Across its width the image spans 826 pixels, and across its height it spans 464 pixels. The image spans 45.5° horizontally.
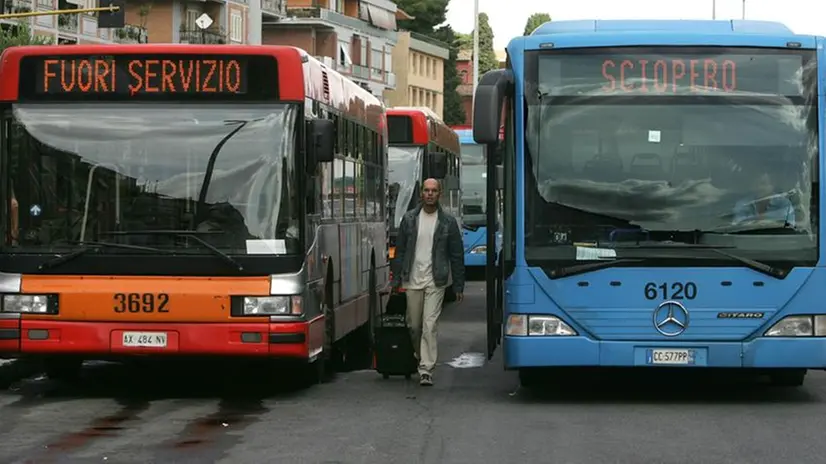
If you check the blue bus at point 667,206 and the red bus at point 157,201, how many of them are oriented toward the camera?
2

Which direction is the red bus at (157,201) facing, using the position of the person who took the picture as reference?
facing the viewer

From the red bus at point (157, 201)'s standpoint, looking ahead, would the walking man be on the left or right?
on its left

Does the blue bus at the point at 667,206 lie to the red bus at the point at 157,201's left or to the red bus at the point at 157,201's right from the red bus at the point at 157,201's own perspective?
on its left

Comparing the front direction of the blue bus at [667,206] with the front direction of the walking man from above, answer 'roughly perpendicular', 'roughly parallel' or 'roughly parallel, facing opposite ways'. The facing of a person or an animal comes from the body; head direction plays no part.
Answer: roughly parallel

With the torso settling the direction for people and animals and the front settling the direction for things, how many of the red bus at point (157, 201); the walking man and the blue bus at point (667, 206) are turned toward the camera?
3

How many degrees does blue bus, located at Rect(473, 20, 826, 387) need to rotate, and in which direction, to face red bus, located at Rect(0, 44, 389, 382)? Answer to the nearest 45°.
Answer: approximately 90° to its right
